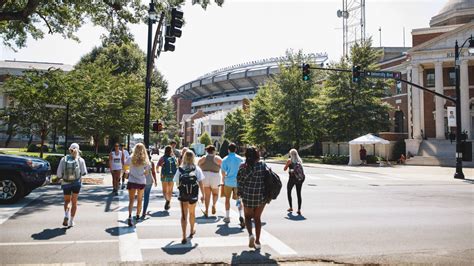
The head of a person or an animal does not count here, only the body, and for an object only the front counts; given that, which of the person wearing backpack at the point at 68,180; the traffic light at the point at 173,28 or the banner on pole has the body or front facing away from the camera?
the person wearing backpack

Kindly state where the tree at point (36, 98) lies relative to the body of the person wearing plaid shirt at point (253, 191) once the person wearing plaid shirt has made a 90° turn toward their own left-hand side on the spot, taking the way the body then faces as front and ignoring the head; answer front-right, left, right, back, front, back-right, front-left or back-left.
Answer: front-right

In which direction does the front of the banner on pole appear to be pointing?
toward the camera

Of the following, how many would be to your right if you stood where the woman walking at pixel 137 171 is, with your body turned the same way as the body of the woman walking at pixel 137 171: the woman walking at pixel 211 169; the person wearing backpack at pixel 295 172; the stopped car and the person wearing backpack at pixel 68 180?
2

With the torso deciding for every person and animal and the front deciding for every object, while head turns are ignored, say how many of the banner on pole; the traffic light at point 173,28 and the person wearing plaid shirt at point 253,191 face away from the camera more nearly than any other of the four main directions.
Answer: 1

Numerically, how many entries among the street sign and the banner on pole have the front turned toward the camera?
2

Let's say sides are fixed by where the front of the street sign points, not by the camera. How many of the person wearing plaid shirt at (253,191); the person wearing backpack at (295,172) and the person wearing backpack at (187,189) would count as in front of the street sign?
3

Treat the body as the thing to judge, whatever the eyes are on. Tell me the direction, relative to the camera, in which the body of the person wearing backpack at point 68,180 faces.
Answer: away from the camera

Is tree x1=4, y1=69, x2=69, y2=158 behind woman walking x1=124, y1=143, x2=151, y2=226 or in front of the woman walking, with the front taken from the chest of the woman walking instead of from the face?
in front

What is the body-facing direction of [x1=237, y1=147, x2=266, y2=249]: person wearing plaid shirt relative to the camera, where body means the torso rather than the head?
away from the camera

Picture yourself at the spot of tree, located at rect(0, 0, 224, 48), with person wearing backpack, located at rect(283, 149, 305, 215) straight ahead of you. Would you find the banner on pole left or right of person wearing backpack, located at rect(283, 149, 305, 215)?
left

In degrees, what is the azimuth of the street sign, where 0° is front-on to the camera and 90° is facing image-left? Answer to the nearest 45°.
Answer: approximately 0°

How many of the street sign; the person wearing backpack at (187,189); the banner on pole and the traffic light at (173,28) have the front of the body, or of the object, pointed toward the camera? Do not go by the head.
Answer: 2

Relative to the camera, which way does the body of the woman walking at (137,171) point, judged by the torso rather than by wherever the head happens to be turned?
away from the camera

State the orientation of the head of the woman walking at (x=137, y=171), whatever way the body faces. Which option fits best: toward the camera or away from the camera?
away from the camera

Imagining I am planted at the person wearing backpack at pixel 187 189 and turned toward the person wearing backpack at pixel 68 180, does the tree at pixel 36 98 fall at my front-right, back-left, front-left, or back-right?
front-right

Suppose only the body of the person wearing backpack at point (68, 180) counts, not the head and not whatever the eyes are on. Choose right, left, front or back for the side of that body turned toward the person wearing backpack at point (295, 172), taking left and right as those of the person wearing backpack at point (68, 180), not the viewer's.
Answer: right

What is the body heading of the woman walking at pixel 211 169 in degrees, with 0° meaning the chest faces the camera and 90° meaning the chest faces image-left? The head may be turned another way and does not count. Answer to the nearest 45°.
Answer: approximately 180°
